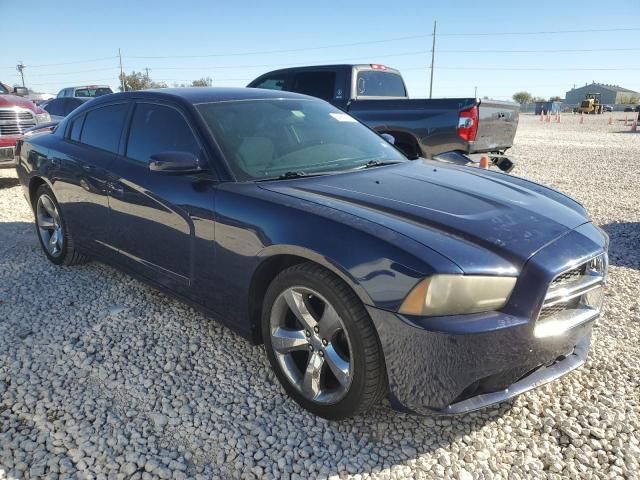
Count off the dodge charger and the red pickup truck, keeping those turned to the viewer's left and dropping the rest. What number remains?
0

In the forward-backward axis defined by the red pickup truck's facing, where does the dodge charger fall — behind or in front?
in front

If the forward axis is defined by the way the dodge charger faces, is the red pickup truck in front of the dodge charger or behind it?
behind

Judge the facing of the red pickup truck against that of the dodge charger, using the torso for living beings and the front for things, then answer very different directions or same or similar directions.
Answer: same or similar directions

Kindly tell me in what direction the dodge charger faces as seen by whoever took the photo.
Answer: facing the viewer and to the right of the viewer
